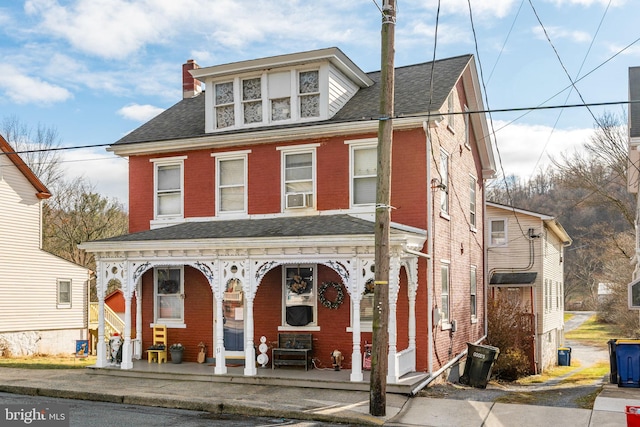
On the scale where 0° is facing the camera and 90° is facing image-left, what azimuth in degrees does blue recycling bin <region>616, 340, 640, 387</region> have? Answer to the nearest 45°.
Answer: approximately 0°

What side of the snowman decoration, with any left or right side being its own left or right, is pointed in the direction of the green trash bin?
left

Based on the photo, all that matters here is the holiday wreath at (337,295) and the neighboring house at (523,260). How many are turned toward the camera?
2

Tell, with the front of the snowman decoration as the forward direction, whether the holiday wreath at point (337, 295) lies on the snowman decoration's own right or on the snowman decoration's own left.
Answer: on the snowman decoration's own left

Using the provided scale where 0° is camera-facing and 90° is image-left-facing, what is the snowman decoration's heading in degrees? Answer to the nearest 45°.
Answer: approximately 0°

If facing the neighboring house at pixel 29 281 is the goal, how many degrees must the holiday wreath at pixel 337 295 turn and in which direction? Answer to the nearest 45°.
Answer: approximately 135° to its right
